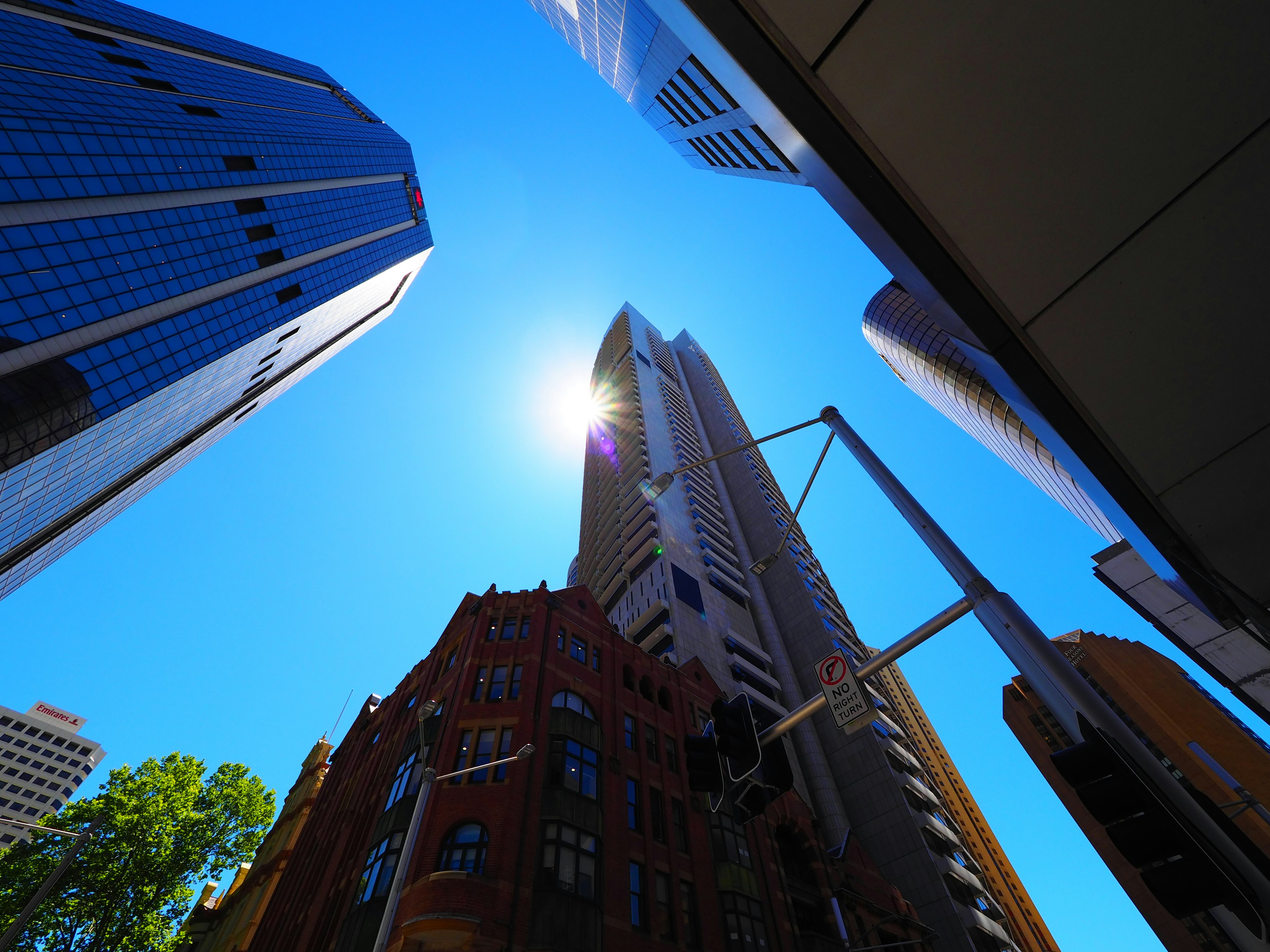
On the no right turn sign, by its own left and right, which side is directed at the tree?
right

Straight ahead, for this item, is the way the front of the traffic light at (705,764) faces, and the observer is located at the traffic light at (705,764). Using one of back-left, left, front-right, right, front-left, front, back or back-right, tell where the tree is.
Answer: front-right

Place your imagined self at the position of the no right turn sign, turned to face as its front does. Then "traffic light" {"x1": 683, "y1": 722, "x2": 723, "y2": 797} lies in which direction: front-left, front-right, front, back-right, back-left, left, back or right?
right

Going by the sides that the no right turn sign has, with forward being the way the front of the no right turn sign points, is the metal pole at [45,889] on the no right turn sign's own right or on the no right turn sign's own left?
on the no right turn sign's own right

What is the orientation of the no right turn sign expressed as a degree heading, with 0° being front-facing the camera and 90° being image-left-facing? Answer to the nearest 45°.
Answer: approximately 0°

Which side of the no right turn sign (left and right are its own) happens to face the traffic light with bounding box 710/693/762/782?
right

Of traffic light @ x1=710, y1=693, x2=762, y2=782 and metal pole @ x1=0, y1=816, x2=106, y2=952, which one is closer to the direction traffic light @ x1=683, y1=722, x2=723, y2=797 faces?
the metal pole
